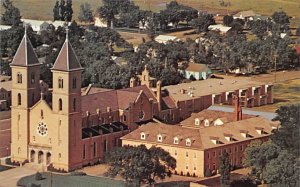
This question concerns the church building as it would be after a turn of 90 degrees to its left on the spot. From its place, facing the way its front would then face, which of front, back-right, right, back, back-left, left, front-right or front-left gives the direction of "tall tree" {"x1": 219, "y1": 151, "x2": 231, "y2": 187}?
front

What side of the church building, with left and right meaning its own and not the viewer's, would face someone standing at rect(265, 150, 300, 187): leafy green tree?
left

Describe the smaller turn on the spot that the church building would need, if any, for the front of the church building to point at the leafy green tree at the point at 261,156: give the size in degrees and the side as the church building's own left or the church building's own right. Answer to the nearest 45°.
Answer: approximately 90° to the church building's own left

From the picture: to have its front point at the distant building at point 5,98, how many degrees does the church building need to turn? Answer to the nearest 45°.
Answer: approximately 135° to its right

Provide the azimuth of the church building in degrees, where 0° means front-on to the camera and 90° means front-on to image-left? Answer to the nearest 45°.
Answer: approximately 45°

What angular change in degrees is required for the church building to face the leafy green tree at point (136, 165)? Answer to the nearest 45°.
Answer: approximately 90° to its left
